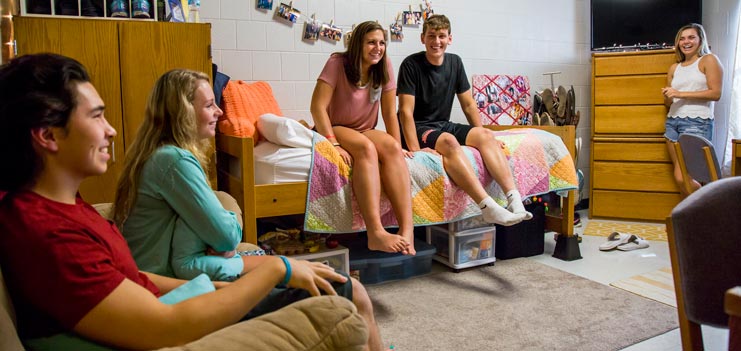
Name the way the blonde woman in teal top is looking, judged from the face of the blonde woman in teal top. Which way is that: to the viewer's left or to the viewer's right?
to the viewer's right

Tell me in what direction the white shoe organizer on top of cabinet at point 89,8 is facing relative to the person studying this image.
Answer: facing the viewer

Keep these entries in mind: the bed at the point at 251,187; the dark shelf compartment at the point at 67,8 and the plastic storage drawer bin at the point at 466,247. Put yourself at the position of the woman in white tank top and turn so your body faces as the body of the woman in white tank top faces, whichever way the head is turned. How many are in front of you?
3

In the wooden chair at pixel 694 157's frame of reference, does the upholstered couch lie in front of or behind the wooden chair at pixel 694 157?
behind

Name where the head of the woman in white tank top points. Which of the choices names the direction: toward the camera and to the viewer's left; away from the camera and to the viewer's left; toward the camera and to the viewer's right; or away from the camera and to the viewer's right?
toward the camera and to the viewer's left

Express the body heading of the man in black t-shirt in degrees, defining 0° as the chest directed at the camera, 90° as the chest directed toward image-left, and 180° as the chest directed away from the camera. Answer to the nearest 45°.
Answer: approximately 315°

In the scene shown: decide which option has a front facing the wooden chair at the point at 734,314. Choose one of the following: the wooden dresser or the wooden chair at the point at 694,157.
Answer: the wooden dresser

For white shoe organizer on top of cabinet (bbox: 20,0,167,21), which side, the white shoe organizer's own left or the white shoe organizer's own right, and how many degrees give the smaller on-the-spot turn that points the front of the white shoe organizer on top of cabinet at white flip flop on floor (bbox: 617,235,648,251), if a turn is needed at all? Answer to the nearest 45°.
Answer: approximately 90° to the white shoe organizer's own left

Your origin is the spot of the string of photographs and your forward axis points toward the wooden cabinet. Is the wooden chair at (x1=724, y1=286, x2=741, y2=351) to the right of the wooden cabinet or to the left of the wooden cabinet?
left

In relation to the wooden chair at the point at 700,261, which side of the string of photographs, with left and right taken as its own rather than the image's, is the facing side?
front

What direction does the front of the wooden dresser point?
toward the camera

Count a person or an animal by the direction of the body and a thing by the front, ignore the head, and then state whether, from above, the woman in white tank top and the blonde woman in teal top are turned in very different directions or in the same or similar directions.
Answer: very different directions

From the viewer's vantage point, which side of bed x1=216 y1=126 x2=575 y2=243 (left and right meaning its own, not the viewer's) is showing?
right
